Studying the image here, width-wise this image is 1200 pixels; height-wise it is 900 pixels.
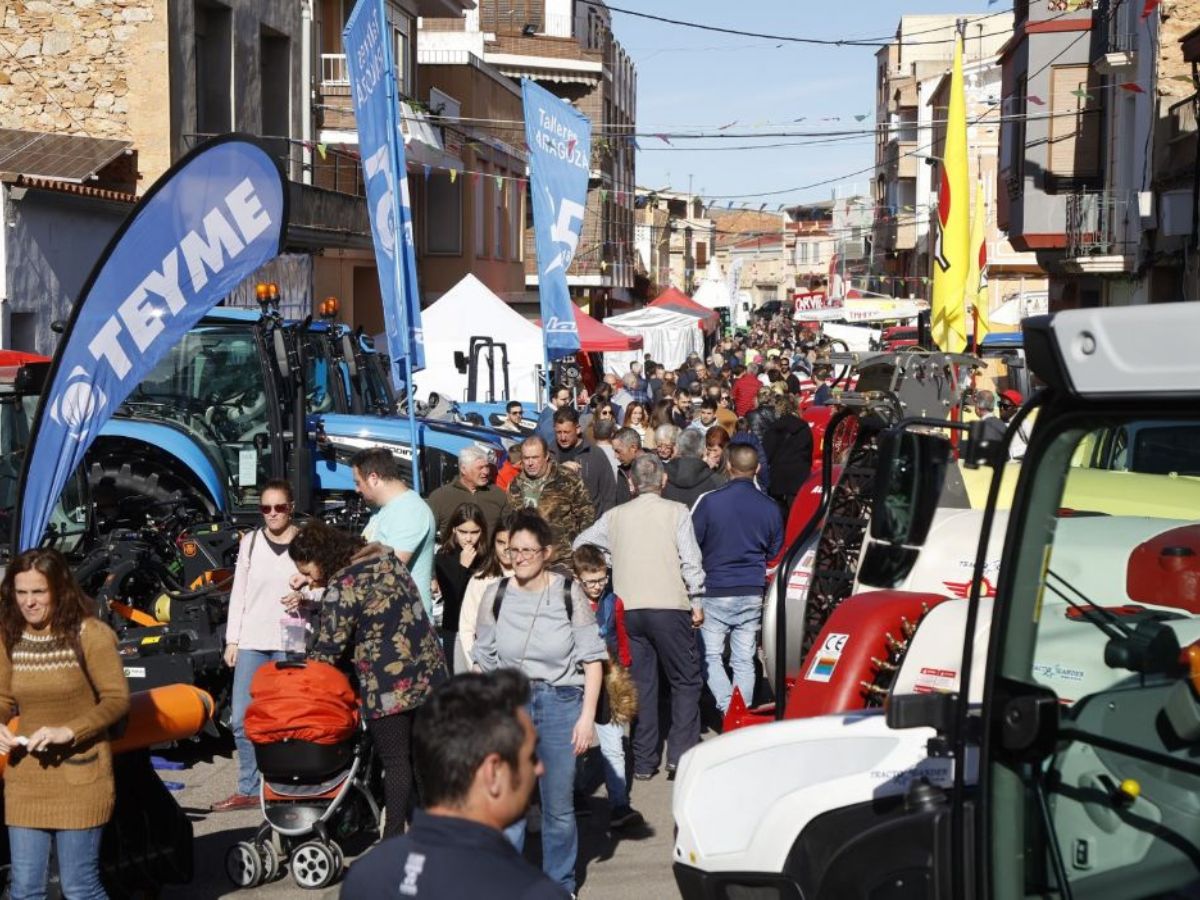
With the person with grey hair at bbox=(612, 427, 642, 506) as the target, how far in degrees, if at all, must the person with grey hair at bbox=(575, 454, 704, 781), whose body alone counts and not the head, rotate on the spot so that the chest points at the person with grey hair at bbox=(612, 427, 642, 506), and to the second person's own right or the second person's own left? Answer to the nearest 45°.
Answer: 0° — they already face them

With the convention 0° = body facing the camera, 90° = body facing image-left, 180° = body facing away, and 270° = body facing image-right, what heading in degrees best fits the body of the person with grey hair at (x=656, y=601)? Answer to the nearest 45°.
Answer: approximately 180°

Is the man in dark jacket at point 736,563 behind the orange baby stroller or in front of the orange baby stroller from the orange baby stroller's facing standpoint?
behind

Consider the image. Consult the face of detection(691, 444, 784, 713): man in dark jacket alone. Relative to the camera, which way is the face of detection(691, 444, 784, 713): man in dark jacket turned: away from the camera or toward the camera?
away from the camera

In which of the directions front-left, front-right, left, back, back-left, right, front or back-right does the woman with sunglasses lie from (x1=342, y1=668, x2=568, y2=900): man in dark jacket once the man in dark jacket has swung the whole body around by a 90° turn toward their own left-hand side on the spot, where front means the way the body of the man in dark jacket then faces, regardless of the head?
front-right

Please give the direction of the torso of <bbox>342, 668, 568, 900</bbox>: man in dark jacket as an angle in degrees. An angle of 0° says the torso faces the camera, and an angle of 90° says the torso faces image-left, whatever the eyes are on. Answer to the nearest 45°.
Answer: approximately 225°

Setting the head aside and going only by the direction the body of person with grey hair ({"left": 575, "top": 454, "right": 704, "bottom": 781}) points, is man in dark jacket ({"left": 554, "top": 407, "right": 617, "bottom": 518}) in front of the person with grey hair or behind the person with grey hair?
in front

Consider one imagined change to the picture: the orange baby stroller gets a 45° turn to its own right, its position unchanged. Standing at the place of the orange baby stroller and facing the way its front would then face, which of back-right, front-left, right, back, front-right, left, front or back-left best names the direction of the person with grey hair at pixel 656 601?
back-right

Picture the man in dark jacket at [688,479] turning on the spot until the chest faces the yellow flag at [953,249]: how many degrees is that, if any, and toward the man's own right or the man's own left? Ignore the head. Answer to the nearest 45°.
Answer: approximately 45° to the man's own right

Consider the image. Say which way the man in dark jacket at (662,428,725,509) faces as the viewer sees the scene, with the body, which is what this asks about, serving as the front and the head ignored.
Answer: away from the camera

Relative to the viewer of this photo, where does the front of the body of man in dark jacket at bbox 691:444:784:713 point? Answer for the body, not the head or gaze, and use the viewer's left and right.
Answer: facing away from the viewer
